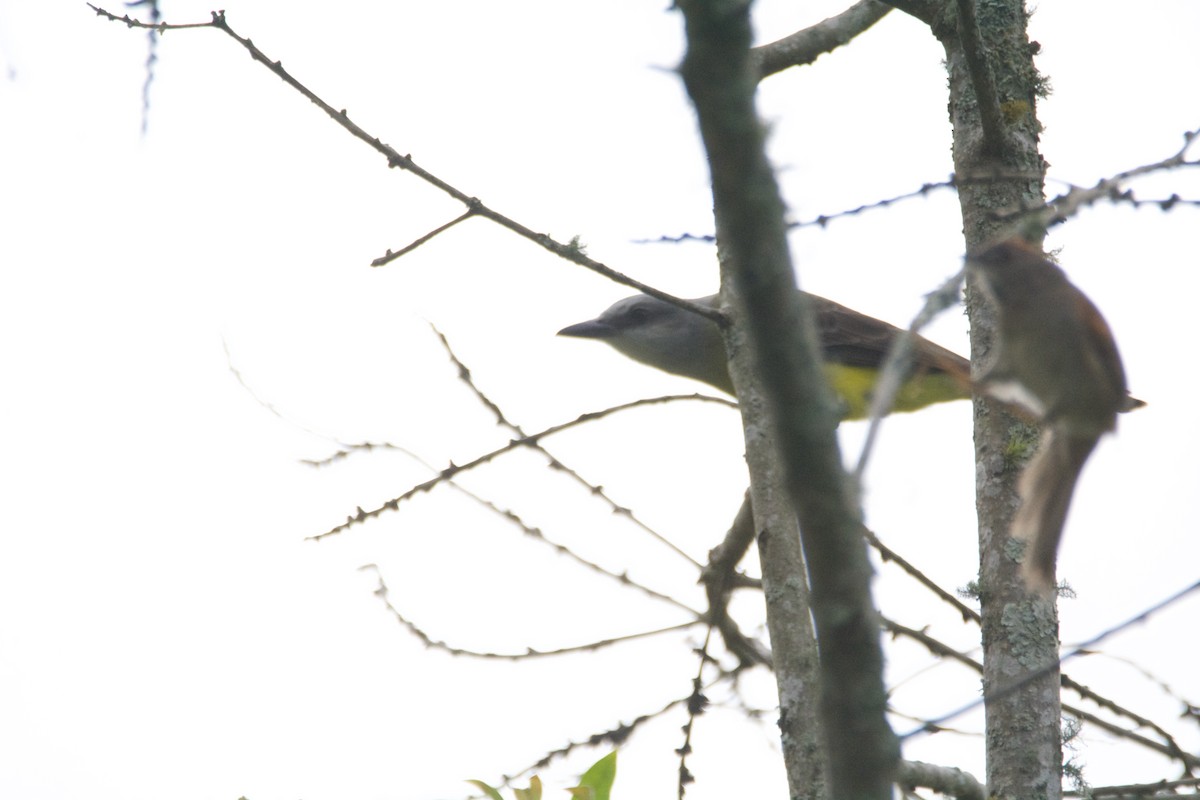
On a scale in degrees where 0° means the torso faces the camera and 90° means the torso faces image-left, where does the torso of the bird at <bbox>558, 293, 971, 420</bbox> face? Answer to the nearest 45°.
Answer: approximately 90°

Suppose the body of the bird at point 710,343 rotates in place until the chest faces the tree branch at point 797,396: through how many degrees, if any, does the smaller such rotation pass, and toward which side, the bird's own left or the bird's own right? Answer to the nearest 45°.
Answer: approximately 90° to the bird's own left

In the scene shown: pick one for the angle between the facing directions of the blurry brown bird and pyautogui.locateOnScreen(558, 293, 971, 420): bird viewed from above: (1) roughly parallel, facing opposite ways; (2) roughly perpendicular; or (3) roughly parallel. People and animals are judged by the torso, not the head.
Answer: roughly parallel

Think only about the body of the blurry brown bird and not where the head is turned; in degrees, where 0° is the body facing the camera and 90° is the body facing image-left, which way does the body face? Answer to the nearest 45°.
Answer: approximately 90°
